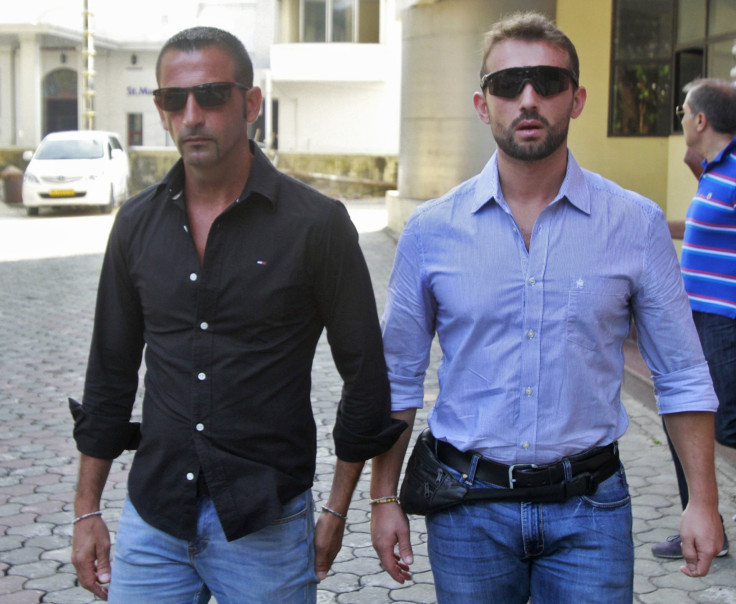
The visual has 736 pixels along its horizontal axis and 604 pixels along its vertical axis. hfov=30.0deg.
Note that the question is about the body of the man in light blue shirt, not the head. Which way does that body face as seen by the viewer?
toward the camera

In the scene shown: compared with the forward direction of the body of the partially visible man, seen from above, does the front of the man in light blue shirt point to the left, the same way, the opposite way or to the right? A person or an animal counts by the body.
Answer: to the left

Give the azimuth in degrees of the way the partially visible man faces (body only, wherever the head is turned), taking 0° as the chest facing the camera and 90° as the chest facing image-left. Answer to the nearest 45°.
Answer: approximately 90°

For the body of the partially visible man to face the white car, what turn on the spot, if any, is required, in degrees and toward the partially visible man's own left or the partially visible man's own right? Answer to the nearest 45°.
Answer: approximately 45° to the partially visible man's own right

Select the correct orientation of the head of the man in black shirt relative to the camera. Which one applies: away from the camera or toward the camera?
toward the camera

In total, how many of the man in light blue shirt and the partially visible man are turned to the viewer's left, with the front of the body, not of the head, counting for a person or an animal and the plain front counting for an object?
1

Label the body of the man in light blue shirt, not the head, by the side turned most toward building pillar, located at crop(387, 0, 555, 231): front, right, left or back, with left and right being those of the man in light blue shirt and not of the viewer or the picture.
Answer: back

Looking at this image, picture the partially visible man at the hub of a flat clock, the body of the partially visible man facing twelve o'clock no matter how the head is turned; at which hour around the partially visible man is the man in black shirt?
The man in black shirt is roughly at 10 o'clock from the partially visible man.

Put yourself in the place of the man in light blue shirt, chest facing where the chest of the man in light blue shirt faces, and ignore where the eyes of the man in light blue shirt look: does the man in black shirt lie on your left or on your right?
on your right

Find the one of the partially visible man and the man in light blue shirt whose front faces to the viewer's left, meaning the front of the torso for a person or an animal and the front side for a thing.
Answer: the partially visible man
